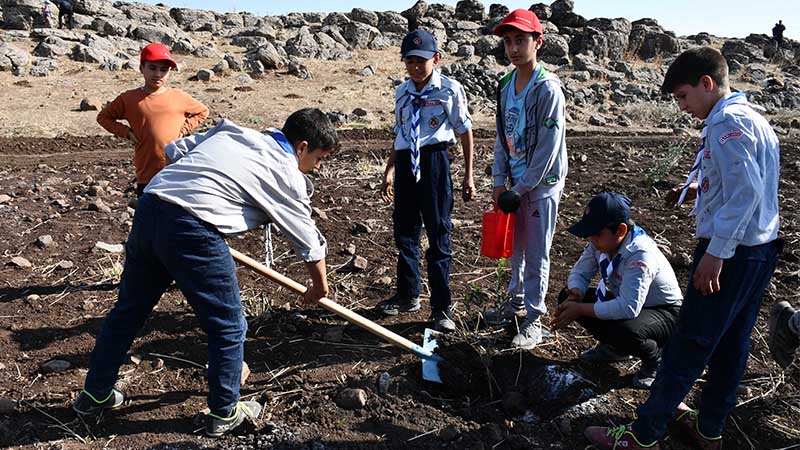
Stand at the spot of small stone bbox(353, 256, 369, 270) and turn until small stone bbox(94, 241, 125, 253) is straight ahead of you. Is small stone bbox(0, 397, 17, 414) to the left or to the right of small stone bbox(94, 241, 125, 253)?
left

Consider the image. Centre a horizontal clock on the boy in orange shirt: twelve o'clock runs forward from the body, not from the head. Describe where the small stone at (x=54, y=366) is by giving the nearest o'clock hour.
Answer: The small stone is roughly at 1 o'clock from the boy in orange shirt.

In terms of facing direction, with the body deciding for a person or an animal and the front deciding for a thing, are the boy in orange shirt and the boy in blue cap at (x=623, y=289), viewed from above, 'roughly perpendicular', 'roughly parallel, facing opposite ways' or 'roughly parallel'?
roughly perpendicular

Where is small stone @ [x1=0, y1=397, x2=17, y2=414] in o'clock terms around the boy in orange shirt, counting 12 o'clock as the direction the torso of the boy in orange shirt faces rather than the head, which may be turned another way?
The small stone is roughly at 1 o'clock from the boy in orange shirt.

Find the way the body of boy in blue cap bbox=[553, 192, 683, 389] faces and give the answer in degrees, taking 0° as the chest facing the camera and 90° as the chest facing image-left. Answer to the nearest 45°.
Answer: approximately 45°

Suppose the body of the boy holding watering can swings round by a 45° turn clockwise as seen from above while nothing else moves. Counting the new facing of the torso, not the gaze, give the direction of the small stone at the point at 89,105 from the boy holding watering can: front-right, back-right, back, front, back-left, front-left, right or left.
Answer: front-right
